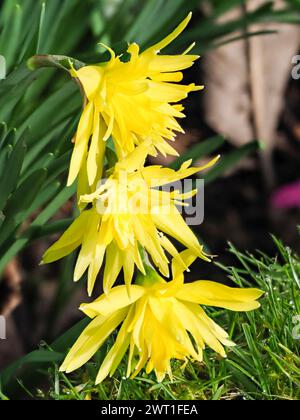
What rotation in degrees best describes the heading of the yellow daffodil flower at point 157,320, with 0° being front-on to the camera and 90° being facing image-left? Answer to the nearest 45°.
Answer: approximately 0°

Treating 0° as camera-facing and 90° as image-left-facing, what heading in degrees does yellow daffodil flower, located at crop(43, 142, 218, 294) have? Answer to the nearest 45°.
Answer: approximately 0°
